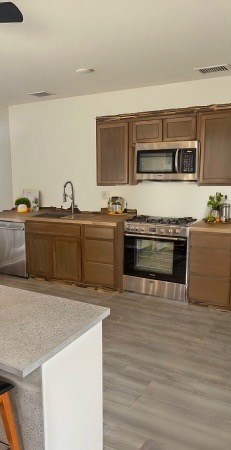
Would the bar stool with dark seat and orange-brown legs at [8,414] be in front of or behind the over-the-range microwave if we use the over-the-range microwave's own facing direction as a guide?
in front

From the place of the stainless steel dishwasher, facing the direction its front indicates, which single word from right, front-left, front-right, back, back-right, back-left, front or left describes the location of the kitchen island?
front-left

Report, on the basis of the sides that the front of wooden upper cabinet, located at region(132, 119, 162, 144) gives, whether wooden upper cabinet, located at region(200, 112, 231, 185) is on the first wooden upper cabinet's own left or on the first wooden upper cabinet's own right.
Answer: on the first wooden upper cabinet's own left

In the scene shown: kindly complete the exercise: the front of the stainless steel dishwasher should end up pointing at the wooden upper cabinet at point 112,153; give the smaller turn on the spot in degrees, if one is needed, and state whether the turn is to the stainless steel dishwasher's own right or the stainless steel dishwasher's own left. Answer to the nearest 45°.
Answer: approximately 135° to the stainless steel dishwasher's own left

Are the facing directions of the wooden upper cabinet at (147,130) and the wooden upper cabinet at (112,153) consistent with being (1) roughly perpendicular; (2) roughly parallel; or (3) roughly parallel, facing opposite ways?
roughly parallel

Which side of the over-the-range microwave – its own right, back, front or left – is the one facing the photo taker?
front

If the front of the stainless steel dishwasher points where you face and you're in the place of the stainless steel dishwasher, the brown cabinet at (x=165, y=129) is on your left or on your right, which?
on your left

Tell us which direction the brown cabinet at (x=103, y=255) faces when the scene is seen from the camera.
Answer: facing the viewer and to the left of the viewer

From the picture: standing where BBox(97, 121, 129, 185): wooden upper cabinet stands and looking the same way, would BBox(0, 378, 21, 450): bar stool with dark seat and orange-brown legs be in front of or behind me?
in front

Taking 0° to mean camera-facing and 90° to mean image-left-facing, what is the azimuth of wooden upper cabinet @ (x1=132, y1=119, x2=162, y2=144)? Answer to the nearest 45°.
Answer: approximately 0°

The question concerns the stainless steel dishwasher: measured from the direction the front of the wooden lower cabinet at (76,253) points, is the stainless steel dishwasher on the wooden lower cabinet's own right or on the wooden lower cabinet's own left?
on the wooden lower cabinet's own right

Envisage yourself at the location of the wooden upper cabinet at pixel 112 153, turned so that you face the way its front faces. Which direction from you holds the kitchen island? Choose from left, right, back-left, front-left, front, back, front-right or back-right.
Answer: front

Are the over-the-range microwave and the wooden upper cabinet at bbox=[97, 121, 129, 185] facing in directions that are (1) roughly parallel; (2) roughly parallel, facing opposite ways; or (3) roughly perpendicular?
roughly parallel

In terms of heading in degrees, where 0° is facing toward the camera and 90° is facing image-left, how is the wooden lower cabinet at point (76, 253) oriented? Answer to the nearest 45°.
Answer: approximately 45°

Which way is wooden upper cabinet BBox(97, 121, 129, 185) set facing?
toward the camera

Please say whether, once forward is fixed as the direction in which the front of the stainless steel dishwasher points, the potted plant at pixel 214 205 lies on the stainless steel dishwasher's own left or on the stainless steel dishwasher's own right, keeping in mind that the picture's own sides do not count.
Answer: on the stainless steel dishwasher's own left

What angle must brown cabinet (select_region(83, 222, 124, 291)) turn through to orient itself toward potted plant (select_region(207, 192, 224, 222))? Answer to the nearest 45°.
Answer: approximately 135° to its left

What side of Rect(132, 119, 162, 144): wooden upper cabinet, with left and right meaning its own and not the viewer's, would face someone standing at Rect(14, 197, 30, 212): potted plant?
right

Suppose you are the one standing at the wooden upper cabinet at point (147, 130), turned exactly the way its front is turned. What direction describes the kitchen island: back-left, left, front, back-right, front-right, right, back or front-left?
front
